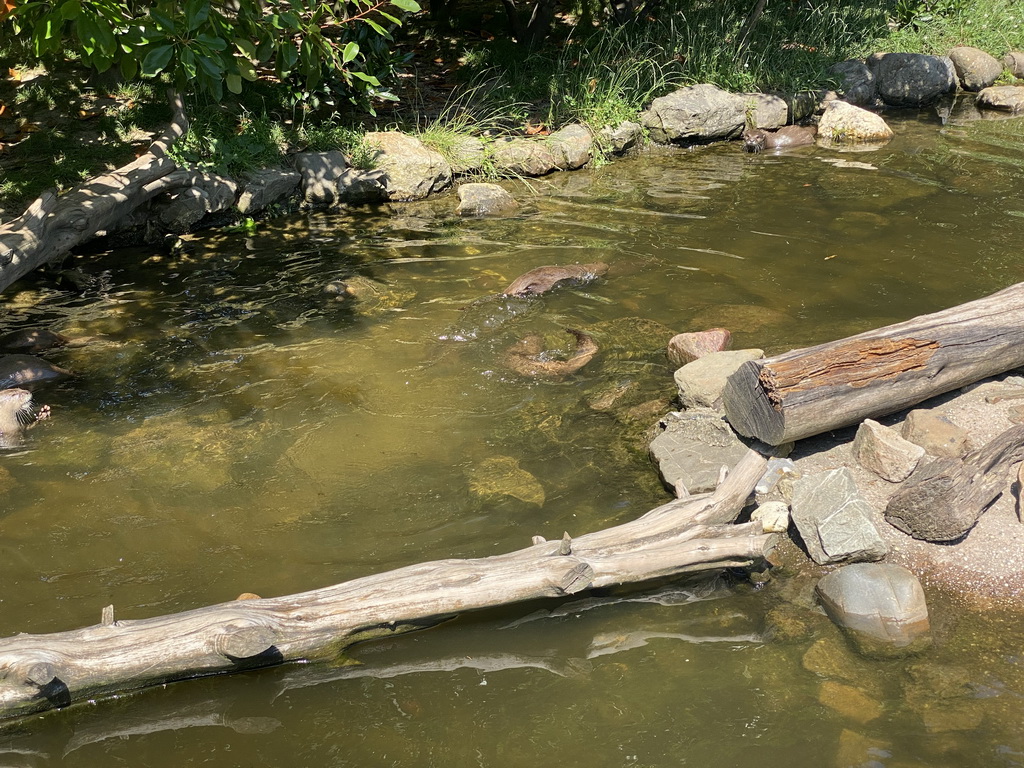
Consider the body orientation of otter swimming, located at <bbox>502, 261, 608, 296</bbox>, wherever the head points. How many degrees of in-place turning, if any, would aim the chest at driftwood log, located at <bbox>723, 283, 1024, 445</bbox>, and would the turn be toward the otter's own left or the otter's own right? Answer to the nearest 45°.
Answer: approximately 135° to the otter's own left

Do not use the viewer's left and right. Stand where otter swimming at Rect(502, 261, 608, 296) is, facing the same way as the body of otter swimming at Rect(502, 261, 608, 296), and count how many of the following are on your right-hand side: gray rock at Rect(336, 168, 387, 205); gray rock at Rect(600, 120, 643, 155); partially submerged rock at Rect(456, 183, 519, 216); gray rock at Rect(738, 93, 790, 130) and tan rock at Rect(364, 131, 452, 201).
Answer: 0

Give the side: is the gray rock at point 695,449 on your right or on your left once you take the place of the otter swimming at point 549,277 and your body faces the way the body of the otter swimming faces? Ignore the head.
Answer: on your right

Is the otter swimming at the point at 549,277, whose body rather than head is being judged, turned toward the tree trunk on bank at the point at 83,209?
no

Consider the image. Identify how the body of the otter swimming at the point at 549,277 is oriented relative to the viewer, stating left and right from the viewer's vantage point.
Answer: facing to the right of the viewer

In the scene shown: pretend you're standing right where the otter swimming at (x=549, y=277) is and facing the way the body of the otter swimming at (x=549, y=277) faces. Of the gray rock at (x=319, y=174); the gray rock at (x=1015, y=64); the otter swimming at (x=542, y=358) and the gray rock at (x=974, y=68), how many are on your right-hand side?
1

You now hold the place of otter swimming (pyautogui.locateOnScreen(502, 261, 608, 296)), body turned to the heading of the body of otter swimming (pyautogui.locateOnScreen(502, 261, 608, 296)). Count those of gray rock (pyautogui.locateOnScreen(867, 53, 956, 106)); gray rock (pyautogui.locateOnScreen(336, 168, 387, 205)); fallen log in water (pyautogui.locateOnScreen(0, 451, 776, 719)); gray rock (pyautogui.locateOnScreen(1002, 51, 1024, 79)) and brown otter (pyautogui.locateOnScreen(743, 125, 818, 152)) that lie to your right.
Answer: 1

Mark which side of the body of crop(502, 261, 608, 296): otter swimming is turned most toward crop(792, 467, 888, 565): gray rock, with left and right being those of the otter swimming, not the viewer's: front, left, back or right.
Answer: left

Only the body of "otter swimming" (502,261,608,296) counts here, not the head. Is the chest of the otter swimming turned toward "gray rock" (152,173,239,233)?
no

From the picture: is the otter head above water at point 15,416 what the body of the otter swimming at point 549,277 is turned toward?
no

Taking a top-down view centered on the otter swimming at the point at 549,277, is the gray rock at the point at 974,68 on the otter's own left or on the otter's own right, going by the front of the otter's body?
on the otter's own left

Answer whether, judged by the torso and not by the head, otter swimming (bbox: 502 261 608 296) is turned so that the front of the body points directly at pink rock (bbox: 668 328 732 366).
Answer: no

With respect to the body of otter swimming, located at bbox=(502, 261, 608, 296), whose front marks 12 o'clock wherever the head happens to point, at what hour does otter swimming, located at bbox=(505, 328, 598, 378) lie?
otter swimming, located at bbox=(505, 328, 598, 378) is roughly at 9 o'clock from otter swimming, located at bbox=(502, 261, 608, 296).

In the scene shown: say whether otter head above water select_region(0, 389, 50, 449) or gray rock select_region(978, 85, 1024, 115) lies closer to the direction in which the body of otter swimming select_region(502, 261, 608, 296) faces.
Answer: the gray rock

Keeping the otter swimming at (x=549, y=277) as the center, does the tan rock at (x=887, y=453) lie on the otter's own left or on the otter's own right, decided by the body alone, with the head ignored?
on the otter's own right
